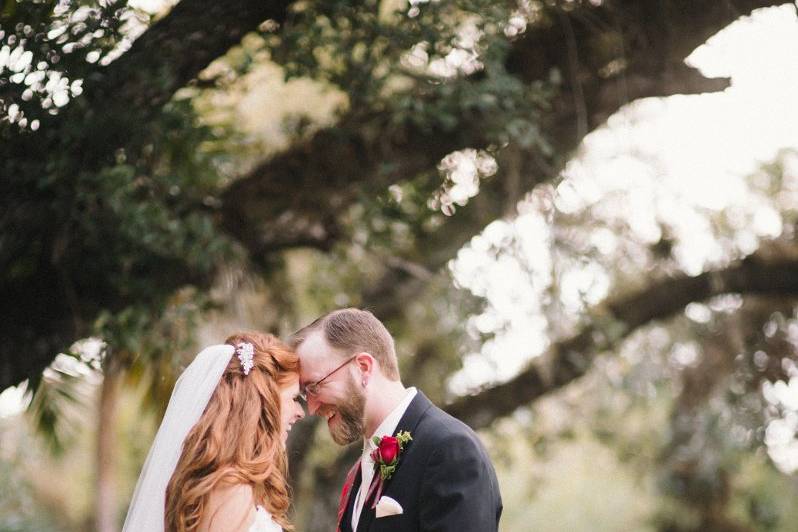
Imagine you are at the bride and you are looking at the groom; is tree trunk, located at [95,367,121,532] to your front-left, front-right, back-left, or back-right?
back-left

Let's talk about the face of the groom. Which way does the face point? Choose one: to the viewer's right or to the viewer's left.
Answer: to the viewer's left

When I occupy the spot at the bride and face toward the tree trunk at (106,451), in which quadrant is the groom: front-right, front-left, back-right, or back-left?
back-right

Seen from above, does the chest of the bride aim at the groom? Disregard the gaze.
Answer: yes

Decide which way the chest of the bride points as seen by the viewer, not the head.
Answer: to the viewer's right
